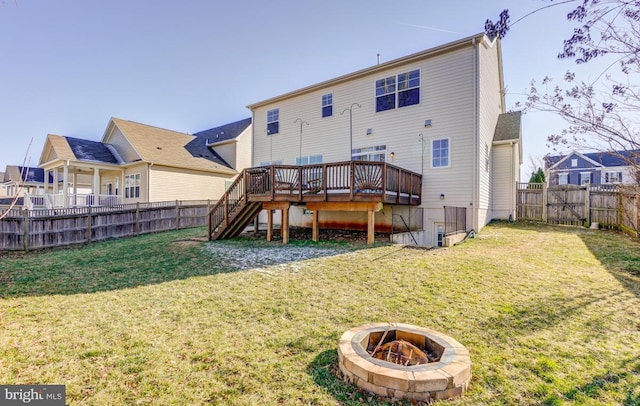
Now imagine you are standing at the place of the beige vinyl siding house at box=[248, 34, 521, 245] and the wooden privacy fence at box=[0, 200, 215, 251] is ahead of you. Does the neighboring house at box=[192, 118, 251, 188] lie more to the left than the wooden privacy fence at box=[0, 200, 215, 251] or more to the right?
right

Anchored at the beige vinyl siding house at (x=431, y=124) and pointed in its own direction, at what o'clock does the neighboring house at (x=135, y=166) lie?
The neighboring house is roughly at 8 o'clock from the beige vinyl siding house.

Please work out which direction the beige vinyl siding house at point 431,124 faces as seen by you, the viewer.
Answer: facing away from the viewer and to the right of the viewer

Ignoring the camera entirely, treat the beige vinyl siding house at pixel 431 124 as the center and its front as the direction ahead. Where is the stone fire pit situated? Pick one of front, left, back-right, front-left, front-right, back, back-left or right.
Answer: back-right

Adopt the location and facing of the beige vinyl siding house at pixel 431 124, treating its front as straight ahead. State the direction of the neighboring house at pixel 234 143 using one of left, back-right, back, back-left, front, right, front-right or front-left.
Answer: left

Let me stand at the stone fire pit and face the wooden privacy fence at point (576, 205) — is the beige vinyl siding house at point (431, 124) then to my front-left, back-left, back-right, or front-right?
front-left

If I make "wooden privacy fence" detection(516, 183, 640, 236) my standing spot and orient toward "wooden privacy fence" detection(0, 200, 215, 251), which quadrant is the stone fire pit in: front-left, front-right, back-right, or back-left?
front-left

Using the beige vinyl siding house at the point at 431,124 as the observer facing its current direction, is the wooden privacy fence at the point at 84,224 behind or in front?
behind
